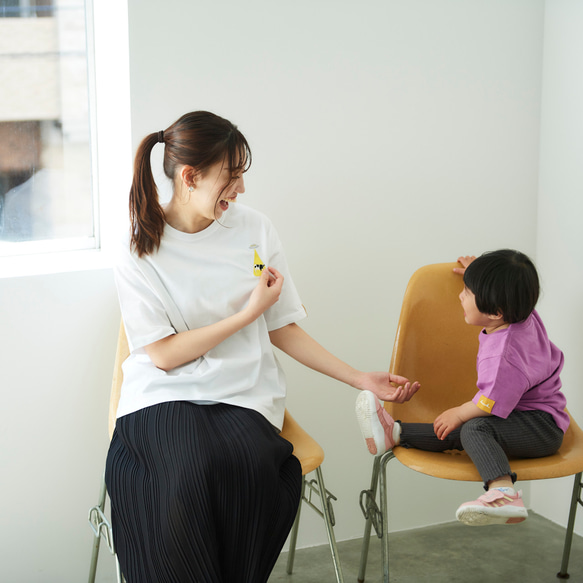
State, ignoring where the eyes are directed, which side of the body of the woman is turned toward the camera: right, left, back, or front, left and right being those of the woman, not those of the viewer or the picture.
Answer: front

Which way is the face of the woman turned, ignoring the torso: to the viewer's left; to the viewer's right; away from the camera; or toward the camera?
to the viewer's right

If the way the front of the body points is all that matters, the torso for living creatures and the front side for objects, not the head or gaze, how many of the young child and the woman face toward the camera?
1

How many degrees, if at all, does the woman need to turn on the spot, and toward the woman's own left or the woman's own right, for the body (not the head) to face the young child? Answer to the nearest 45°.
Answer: approximately 90° to the woman's own left

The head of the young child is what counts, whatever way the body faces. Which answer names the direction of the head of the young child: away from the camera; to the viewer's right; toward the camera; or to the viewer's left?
to the viewer's left

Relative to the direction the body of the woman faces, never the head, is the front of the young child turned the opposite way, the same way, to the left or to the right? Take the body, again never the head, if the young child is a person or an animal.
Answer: to the right

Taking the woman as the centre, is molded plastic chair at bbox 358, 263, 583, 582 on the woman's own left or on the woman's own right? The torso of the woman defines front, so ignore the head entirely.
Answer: on the woman's own left

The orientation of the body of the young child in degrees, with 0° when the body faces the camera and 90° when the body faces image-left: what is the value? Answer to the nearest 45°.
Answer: approximately 90°
